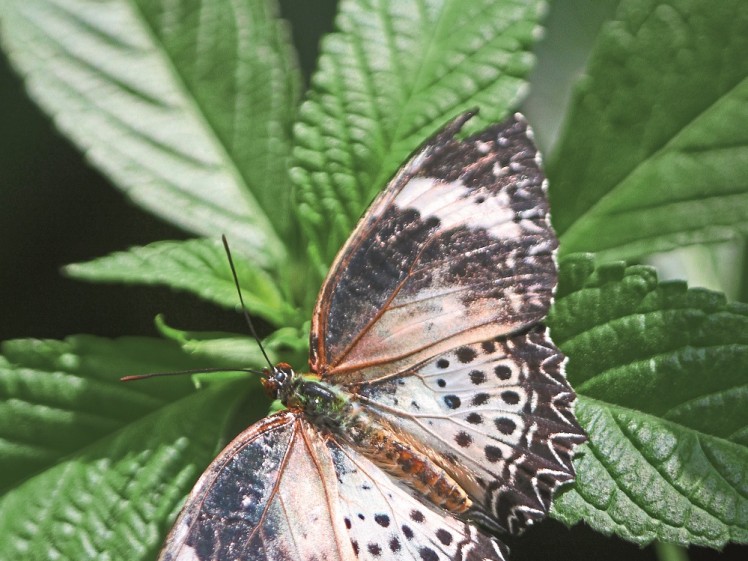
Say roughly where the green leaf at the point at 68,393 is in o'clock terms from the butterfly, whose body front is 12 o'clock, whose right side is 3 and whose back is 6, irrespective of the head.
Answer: The green leaf is roughly at 11 o'clock from the butterfly.

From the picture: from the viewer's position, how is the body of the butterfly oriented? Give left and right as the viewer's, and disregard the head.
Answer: facing away from the viewer and to the left of the viewer

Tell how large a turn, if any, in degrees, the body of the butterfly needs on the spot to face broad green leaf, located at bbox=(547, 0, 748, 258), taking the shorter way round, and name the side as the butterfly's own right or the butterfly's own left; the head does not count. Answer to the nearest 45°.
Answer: approximately 135° to the butterfly's own right
